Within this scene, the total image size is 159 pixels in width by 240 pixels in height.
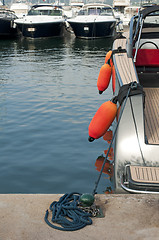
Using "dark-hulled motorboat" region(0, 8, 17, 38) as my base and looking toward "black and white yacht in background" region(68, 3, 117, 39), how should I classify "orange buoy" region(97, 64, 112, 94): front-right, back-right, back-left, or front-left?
front-right

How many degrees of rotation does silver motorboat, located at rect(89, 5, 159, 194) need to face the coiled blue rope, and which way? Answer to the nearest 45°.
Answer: approximately 135° to its left

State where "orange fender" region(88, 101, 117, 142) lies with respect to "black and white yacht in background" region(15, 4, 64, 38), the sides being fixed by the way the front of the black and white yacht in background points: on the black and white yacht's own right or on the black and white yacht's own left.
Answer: on the black and white yacht's own left

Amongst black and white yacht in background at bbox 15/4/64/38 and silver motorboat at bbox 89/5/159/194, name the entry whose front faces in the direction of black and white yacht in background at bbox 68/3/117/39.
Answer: the silver motorboat

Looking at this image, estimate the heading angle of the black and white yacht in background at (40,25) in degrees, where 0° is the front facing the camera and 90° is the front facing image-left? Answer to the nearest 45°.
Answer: approximately 45°

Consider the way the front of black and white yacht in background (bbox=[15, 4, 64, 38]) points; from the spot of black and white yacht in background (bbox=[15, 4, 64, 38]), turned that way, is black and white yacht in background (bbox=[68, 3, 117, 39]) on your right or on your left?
on your left

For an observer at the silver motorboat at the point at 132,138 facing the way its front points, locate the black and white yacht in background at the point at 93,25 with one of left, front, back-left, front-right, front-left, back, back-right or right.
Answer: front

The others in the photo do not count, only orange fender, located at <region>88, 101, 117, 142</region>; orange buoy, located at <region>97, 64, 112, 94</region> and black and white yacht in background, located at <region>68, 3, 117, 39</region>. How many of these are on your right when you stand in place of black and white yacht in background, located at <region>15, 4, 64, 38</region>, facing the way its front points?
0

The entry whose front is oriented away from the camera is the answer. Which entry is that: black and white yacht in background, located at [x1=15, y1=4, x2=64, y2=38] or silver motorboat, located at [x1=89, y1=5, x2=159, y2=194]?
the silver motorboat

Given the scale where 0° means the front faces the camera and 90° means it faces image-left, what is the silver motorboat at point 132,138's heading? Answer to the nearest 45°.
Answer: approximately 180°

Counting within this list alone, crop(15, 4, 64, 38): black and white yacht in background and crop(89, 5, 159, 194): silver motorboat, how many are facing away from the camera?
1

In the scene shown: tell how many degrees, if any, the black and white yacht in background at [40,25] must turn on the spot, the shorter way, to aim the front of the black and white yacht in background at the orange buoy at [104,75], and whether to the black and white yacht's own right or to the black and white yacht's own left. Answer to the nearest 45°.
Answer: approximately 45° to the black and white yacht's own left
